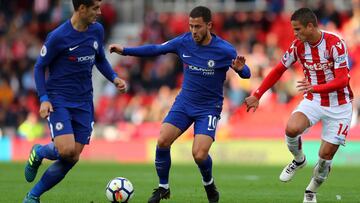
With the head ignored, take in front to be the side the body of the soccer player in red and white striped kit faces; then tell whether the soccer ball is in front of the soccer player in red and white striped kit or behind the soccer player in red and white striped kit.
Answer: in front

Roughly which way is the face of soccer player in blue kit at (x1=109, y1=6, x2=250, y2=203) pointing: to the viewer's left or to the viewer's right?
to the viewer's left

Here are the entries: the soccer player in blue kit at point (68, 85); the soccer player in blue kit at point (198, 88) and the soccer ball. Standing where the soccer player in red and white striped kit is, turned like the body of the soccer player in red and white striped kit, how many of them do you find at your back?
0

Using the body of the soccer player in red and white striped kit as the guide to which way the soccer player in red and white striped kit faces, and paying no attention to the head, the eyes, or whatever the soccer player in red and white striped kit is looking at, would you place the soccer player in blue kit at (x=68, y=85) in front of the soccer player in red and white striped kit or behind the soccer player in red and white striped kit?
in front

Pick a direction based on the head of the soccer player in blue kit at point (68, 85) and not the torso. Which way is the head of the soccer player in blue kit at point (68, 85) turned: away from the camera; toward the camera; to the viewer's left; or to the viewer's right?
to the viewer's right

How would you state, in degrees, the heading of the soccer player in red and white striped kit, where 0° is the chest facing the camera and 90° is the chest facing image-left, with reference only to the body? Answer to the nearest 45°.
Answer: approximately 45°
